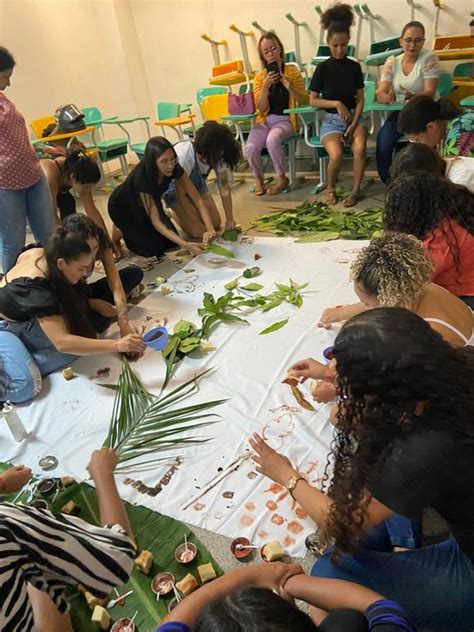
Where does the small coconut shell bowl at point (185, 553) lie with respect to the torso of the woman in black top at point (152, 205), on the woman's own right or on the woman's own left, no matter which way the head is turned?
on the woman's own right

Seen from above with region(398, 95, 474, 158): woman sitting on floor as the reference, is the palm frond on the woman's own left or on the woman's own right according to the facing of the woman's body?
on the woman's own left

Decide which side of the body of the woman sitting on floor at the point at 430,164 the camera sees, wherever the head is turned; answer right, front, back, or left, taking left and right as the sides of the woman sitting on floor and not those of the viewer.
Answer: left

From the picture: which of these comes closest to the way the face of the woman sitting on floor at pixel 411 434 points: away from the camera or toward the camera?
away from the camera

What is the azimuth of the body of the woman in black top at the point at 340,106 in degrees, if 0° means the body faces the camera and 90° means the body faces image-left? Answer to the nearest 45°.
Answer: approximately 0°

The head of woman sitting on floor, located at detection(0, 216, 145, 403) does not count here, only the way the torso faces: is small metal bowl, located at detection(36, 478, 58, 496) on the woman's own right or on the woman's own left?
on the woman's own right

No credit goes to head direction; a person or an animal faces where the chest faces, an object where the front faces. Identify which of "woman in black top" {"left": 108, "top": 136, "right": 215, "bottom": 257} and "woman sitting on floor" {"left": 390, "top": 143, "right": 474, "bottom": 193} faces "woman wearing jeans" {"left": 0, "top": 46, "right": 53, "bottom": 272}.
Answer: the woman sitting on floor

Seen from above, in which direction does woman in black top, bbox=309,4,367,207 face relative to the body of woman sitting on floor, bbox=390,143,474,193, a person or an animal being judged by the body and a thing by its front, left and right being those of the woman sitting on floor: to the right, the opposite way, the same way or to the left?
to the left

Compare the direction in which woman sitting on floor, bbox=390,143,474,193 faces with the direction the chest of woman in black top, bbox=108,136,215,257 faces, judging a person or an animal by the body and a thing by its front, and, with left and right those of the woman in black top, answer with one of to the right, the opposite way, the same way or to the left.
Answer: the opposite way

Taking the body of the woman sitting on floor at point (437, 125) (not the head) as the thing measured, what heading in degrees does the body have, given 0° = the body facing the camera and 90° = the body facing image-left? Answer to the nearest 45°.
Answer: approximately 90°

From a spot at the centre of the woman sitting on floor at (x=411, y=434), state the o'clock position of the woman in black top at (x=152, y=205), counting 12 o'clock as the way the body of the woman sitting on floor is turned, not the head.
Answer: The woman in black top is roughly at 2 o'clock from the woman sitting on floor.

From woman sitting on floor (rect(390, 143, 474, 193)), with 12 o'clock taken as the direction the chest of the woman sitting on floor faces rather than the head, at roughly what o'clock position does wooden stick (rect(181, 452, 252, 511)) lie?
The wooden stick is roughly at 10 o'clock from the woman sitting on floor.

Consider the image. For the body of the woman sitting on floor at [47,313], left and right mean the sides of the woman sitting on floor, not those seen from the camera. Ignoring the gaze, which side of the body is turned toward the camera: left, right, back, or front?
right

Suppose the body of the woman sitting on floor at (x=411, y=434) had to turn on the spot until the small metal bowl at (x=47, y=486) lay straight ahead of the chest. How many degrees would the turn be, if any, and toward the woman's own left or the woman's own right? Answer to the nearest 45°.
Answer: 0° — they already face it
